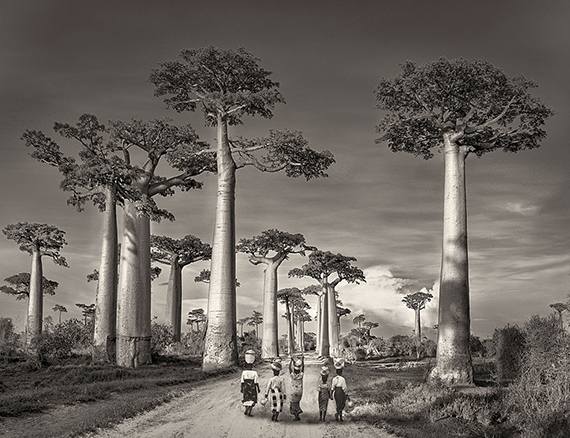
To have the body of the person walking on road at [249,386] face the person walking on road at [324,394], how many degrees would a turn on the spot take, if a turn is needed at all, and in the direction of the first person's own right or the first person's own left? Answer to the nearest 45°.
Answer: approximately 90° to the first person's own right

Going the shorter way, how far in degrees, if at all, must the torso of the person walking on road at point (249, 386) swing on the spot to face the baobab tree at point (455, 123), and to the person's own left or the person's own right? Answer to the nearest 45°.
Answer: approximately 45° to the person's own right

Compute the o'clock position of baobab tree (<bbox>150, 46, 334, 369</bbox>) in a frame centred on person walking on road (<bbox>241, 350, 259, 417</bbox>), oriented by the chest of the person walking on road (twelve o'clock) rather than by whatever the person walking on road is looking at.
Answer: The baobab tree is roughly at 12 o'clock from the person walking on road.

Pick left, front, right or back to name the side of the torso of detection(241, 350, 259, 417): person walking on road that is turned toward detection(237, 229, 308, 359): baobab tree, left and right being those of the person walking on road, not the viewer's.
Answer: front

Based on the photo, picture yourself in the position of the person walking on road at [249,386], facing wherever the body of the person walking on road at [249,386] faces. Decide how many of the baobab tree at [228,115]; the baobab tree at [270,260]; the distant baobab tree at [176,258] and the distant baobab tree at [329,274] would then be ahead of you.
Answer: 4

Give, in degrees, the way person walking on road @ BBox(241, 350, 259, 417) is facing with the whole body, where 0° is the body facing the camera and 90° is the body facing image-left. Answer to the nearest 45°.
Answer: approximately 180°

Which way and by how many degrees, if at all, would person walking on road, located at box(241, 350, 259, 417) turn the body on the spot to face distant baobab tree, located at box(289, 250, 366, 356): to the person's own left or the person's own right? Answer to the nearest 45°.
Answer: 0° — they already face it

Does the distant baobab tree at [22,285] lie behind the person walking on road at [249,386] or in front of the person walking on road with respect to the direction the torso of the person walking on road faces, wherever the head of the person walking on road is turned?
in front

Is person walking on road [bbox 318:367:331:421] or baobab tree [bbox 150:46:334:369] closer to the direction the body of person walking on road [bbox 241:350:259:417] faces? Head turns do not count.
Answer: the baobab tree

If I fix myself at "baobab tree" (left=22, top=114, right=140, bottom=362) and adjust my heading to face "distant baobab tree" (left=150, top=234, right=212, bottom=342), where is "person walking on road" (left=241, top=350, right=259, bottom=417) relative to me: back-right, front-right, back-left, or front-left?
back-right
